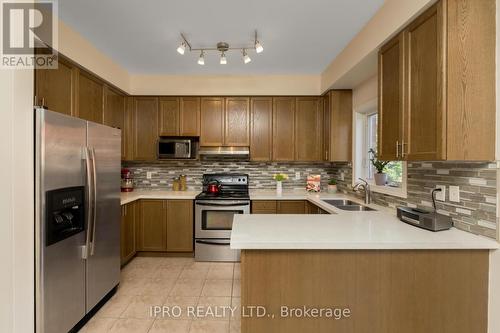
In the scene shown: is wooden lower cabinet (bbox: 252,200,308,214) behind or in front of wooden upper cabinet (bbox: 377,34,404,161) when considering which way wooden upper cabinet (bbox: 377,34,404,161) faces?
in front

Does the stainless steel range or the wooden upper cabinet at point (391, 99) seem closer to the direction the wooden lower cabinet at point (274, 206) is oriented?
the wooden upper cabinet

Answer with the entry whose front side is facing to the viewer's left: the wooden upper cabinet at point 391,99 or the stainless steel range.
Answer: the wooden upper cabinet

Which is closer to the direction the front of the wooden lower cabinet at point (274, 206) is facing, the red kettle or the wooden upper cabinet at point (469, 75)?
the wooden upper cabinet

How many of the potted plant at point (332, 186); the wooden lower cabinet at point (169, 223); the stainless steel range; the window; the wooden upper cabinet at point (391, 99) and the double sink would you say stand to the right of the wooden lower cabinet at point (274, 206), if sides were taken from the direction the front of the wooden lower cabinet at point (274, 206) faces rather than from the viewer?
2

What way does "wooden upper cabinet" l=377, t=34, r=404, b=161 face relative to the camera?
to the viewer's left

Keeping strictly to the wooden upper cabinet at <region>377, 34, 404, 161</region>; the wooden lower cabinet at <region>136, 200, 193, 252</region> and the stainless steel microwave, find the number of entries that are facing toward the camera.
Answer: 2

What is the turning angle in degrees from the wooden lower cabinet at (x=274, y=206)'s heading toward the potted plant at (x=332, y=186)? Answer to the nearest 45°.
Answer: approximately 135° to its left

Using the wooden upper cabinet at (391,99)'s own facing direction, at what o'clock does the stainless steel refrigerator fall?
The stainless steel refrigerator is roughly at 11 o'clock from the wooden upper cabinet.

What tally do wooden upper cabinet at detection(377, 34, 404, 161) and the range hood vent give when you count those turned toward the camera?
1

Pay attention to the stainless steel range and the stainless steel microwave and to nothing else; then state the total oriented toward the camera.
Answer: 2

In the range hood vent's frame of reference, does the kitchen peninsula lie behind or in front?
in front

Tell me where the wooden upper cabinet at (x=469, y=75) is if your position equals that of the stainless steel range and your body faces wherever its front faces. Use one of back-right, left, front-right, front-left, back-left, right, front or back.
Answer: front-left

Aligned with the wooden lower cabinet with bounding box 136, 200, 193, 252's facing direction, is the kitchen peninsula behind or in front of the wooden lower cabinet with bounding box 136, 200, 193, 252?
in front
